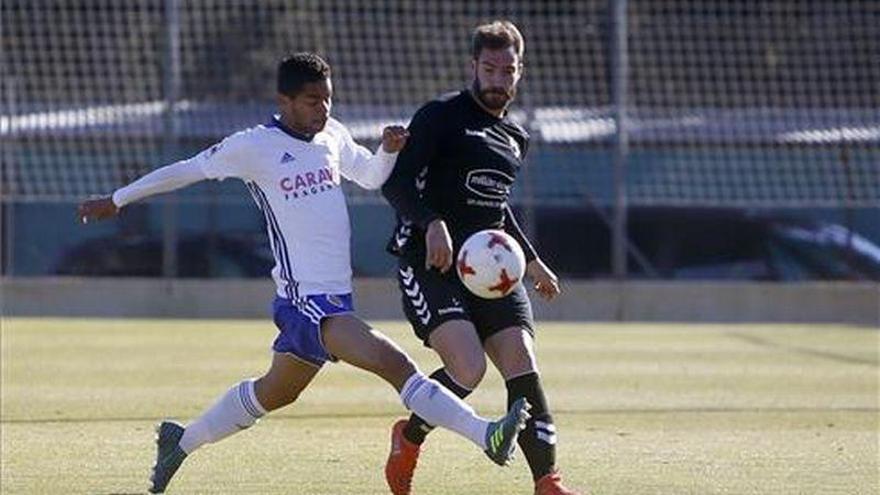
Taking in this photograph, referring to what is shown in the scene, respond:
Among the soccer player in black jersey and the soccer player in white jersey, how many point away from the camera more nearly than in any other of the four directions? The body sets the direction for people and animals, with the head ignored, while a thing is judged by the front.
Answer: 0

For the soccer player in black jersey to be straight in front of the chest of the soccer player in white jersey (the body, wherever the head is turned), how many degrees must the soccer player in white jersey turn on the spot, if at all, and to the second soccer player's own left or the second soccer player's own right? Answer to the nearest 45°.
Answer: approximately 45° to the second soccer player's own left

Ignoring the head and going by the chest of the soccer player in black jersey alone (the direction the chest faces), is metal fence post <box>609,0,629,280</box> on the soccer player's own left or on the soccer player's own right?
on the soccer player's own left

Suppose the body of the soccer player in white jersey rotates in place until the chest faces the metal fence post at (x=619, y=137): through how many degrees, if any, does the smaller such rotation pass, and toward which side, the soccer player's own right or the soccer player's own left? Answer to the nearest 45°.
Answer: approximately 135° to the soccer player's own left

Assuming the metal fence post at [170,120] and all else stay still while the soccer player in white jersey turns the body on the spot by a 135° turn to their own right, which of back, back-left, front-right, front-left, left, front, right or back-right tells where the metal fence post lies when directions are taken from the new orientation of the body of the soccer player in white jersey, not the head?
right

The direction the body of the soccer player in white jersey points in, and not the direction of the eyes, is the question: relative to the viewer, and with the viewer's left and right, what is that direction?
facing the viewer and to the right of the viewer

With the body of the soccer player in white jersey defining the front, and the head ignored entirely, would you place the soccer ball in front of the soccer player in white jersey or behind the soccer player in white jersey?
in front

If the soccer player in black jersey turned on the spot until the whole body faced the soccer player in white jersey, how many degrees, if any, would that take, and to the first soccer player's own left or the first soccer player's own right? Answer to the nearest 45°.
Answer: approximately 135° to the first soccer player's own right
